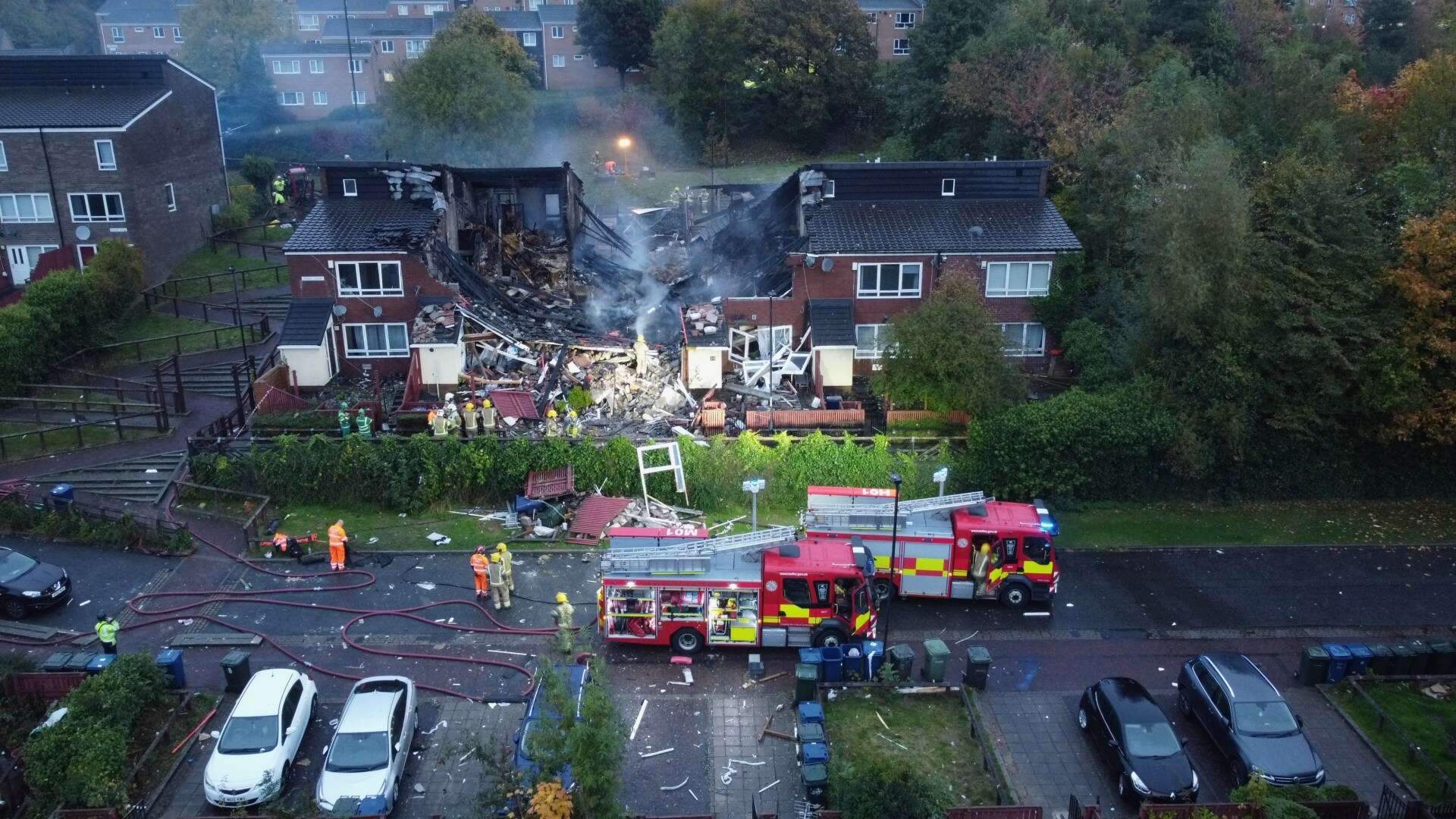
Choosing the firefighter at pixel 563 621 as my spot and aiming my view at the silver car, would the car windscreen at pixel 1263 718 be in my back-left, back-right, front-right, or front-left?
back-left

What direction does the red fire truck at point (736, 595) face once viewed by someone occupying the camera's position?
facing to the right of the viewer

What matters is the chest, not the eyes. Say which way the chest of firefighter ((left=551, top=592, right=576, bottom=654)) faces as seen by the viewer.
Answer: away from the camera

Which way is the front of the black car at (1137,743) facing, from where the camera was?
facing the viewer and to the right of the viewer

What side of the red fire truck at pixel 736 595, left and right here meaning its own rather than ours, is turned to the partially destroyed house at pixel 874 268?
left

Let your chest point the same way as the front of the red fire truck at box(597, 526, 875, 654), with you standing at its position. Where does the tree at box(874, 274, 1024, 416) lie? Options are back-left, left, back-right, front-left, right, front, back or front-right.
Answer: front-left

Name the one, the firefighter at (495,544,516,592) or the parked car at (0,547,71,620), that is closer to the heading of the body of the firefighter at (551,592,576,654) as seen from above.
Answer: the firefighter

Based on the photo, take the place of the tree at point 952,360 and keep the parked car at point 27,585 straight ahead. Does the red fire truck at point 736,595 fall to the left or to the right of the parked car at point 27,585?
left

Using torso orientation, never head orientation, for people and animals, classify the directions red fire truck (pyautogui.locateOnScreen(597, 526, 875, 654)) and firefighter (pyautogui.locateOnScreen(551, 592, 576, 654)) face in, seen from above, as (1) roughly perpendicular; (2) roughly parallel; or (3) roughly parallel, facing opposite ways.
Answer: roughly perpendicular

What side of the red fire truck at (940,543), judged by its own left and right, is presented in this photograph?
right

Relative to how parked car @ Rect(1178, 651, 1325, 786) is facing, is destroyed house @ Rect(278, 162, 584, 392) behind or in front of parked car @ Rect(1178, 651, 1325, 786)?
behind

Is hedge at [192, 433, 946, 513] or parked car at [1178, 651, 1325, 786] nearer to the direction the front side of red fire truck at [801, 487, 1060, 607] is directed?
the parked car

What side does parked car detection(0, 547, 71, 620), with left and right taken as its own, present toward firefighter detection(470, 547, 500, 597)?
front

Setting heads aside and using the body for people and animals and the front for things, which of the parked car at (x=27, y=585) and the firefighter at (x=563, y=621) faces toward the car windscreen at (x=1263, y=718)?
the parked car

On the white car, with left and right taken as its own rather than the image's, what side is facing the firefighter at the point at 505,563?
back

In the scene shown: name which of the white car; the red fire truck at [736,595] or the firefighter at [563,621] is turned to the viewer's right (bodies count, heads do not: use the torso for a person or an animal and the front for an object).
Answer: the red fire truck

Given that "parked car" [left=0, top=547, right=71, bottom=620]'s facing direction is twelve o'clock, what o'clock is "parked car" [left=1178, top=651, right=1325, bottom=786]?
"parked car" [left=1178, top=651, right=1325, bottom=786] is roughly at 12 o'clock from "parked car" [left=0, top=547, right=71, bottom=620].

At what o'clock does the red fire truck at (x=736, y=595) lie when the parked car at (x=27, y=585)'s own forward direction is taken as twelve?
The red fire truck is roughly at 12 o'clock from the parked car.

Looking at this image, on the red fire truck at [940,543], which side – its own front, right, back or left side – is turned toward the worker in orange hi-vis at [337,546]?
back
